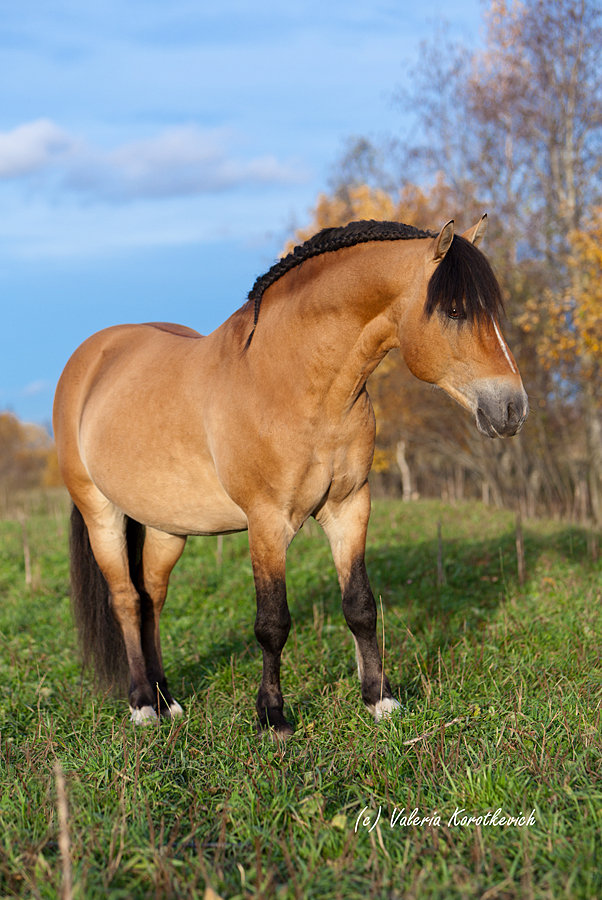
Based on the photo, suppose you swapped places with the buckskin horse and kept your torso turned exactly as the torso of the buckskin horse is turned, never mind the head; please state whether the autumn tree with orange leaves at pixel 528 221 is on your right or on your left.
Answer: on your left

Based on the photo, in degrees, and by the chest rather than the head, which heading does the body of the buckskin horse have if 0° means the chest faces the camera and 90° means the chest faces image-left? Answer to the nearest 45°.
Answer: approximately 315°
